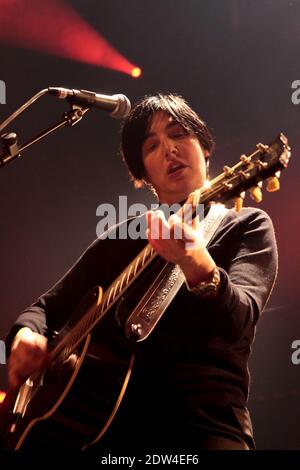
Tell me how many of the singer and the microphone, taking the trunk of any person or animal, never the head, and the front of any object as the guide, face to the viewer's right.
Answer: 1

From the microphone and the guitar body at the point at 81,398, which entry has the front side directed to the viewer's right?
the microphone

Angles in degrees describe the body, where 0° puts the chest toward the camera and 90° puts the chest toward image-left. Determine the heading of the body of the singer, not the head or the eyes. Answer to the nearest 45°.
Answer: approximately 45°

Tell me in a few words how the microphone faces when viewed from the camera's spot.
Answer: facing to the right of the viewer

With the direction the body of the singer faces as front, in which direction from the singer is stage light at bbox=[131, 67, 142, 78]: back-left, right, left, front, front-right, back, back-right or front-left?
back-right

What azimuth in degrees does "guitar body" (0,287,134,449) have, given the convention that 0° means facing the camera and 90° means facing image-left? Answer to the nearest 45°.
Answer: approximately 45°

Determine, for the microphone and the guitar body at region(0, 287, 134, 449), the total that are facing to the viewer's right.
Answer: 1
